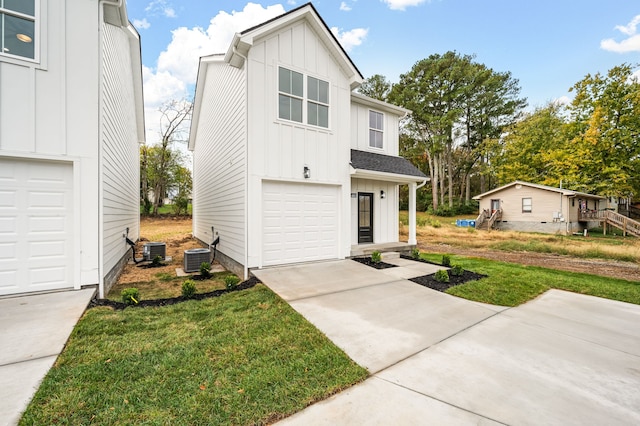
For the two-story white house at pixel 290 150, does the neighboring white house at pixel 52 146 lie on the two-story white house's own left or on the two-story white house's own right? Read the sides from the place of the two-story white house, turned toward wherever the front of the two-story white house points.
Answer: on the two-story white house's own right

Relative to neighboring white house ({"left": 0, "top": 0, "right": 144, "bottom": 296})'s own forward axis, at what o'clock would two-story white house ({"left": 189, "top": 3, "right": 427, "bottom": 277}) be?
The two-story white house is roughly at 9 o'clock from the neighboring white house.

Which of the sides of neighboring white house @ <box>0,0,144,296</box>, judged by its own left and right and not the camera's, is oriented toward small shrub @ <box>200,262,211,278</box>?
left

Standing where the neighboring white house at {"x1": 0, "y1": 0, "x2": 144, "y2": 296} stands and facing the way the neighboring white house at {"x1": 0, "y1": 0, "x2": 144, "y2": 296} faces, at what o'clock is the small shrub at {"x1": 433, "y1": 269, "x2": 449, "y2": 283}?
The small shrub is roughly at 10 o'clock from the neighboring white house.

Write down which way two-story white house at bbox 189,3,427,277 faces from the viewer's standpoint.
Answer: facing the viewer and to the right of the viewer

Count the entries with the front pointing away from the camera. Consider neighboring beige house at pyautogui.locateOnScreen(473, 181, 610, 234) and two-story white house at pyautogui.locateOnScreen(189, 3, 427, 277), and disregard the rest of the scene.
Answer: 0

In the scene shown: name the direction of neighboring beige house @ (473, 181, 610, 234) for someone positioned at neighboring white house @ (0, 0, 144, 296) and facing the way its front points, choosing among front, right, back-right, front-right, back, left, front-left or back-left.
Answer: left

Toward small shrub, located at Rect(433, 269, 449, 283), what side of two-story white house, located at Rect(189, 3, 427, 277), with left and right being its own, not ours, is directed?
front

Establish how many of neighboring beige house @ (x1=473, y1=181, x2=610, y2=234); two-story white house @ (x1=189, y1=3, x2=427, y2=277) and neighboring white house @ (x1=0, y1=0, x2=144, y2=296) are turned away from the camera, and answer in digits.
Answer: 0

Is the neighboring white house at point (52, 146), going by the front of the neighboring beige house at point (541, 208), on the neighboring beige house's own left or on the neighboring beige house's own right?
on the neighboring beige house's own right

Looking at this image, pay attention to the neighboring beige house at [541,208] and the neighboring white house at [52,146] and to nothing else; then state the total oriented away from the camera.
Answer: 0

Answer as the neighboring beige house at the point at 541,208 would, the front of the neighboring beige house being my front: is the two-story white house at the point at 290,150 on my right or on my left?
on my right

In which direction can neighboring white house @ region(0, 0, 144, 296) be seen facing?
toward the camera

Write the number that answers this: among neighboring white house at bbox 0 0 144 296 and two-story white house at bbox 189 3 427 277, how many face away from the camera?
0
